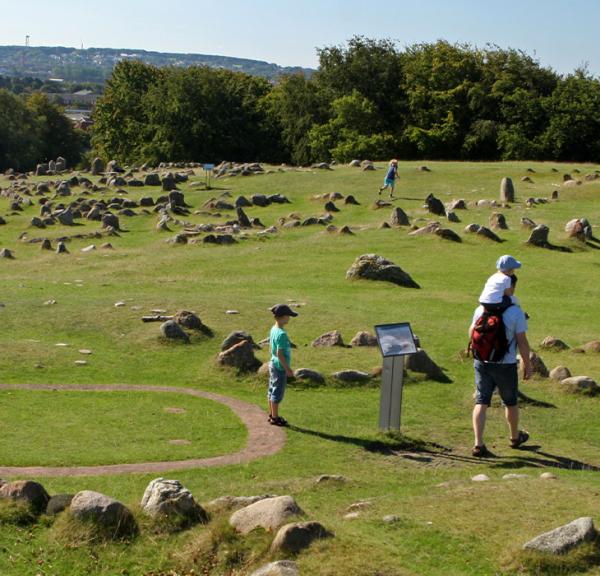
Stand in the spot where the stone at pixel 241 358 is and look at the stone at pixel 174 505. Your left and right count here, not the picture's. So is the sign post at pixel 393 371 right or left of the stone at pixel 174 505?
left

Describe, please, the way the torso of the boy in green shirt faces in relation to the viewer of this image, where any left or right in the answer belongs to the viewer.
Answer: facing to the right of the viewer

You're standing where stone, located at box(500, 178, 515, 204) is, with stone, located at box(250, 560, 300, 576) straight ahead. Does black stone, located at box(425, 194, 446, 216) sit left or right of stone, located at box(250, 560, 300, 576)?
right

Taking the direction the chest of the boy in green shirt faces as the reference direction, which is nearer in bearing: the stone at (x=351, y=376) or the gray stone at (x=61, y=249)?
the stone

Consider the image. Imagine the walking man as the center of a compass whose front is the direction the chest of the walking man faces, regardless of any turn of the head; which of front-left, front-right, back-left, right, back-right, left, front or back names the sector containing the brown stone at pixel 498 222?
front-left

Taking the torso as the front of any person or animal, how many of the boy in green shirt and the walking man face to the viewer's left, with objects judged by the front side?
0

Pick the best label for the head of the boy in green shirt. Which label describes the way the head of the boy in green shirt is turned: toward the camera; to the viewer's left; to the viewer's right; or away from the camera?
to the viewer's right

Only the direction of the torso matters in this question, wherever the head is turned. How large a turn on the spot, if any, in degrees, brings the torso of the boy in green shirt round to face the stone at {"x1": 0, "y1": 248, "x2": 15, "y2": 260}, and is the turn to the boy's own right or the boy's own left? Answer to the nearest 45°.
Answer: approximately 135° to the boy's own left

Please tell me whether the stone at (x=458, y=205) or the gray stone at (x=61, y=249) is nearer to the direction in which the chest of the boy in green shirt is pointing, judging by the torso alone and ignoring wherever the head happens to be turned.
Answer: the stone

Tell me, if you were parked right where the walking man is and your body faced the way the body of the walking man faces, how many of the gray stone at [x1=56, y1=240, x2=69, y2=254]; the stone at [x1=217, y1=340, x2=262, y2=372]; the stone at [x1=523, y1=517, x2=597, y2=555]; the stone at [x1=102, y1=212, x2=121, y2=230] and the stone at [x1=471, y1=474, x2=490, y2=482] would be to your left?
3

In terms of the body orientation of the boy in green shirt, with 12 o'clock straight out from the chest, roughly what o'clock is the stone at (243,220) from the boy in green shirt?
The stone is roughly at 9 o'clock from the boy in green shirt.

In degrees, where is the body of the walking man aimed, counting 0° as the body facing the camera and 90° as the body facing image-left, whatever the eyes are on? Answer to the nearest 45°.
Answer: approximately 225°

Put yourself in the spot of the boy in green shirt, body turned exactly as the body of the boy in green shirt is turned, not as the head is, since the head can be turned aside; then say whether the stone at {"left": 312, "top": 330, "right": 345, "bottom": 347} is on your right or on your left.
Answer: on your left

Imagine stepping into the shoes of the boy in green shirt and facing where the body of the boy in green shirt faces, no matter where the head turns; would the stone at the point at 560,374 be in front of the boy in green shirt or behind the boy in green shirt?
in front

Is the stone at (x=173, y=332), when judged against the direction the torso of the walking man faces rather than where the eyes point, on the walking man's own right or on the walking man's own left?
on the walking man's own left

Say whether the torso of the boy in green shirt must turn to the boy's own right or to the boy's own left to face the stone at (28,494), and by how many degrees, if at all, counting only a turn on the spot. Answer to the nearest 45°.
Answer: approximately 135° to the boy's own right

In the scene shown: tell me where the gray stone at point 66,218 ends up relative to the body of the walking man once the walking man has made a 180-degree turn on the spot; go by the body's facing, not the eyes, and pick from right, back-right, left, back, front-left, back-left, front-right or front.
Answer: right

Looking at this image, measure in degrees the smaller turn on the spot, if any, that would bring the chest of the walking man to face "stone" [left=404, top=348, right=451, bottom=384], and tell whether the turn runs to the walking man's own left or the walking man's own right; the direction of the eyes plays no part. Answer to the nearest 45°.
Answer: approximately 45° to the walking man's own left
